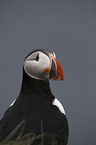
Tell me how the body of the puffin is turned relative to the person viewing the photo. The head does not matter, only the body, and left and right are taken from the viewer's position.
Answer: facing away from the viewer and to the right of the viewer
